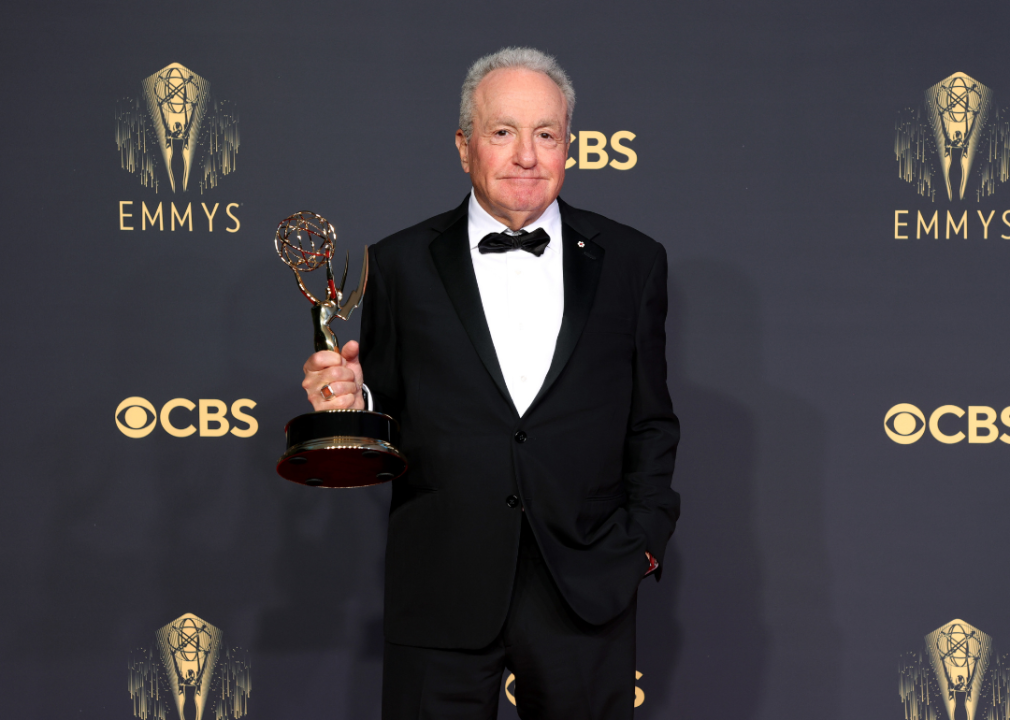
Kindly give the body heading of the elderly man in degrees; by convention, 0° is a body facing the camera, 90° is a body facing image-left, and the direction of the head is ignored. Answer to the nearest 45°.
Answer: approximately 0°
